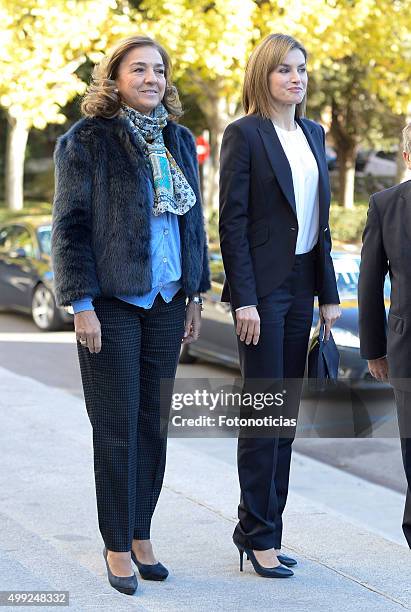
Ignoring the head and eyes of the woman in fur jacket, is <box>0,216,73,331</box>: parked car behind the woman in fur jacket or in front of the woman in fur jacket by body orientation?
behind

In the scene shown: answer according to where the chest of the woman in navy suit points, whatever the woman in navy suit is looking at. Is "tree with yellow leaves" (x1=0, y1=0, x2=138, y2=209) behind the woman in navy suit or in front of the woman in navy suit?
behind

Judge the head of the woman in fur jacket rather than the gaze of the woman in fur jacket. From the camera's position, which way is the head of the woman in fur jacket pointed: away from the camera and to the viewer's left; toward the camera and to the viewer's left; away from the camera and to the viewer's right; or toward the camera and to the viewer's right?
toward the camera and to the viewer's right

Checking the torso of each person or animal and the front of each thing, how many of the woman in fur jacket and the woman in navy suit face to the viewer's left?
0

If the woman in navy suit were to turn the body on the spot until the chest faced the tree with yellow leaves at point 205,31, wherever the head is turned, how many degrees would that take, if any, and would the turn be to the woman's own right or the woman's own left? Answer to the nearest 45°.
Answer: approximately 135° to the woman's own left

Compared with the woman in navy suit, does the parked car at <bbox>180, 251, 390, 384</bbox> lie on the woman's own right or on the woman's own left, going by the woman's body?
on the woman's own left

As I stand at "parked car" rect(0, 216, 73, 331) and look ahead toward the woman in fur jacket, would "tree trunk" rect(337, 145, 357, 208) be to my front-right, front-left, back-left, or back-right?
back-left

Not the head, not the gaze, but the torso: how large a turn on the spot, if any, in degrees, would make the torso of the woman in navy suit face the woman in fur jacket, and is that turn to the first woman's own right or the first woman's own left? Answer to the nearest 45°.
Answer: approximately 135° to the first woman's own right

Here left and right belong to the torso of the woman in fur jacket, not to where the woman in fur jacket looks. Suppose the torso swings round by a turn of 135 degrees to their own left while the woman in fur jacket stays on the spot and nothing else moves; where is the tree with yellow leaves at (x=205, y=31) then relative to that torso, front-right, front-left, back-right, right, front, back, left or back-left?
front

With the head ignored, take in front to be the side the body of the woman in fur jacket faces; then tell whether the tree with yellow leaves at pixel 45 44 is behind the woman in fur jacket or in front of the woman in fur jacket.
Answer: behind

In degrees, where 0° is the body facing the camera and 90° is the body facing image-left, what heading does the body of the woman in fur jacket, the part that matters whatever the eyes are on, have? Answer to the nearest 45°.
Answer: approximately 315°
